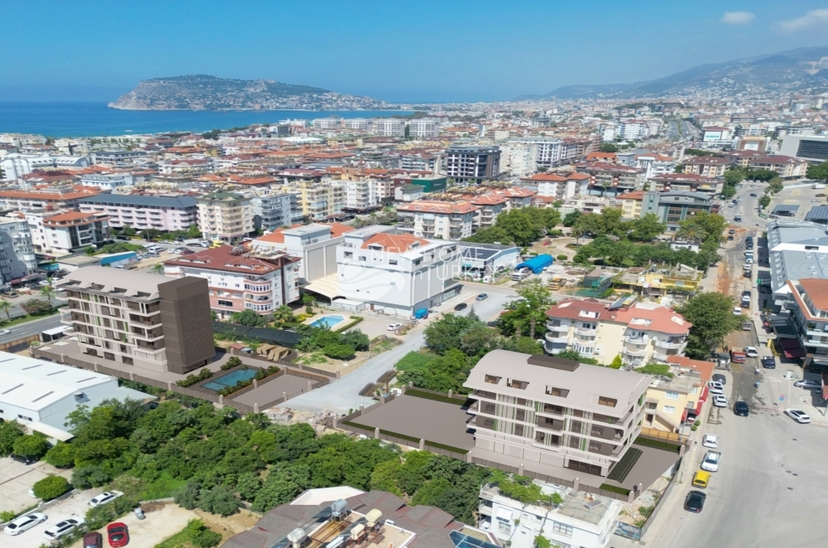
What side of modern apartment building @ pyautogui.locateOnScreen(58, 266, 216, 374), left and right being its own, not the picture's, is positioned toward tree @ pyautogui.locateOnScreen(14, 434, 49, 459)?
front

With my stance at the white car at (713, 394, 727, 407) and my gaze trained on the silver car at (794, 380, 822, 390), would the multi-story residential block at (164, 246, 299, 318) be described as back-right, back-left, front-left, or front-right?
back-left

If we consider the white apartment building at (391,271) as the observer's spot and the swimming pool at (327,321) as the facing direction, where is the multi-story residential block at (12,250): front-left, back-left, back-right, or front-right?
front-right

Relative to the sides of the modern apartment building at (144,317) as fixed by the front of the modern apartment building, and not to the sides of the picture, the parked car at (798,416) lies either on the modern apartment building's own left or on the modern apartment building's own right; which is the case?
on the modern apartment building's own left

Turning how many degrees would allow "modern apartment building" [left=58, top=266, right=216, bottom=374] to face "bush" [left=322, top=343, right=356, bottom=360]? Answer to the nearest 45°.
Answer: approximately 135° to its left

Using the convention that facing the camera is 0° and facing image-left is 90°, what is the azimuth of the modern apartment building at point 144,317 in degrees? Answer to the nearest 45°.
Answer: approximately 45°

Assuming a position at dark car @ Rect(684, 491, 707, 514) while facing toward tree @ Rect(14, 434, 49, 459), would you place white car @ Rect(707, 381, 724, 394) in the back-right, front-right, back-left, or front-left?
back-right

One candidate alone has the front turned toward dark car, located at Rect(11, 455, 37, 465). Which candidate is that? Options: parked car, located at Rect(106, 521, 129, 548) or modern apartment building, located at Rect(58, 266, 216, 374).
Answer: the modern apartment building

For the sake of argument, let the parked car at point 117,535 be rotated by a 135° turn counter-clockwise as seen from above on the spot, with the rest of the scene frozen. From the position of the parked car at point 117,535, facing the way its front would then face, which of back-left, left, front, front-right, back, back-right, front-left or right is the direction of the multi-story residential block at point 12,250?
front-left

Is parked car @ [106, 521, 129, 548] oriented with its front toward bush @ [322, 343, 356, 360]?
no

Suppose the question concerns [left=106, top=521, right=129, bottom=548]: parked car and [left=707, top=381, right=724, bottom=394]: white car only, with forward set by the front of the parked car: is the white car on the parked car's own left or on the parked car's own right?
on the parked car's own left

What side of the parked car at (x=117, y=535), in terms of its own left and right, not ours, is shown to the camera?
front

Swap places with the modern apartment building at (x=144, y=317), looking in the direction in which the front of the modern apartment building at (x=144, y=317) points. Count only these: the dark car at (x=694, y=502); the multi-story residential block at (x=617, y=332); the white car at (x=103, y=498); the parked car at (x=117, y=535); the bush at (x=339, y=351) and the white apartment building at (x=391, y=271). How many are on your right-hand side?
0

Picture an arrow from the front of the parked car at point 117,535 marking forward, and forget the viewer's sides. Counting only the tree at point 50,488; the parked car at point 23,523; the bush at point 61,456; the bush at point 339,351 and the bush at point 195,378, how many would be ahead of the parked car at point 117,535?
0

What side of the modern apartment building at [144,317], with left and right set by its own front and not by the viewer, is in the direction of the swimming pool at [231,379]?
left

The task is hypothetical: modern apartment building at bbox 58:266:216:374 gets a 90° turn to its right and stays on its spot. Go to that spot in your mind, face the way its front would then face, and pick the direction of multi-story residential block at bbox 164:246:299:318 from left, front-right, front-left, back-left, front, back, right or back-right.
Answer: right

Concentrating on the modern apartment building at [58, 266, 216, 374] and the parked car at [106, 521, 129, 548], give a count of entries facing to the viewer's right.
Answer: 0

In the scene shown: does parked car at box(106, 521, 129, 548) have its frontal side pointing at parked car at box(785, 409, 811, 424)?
no
